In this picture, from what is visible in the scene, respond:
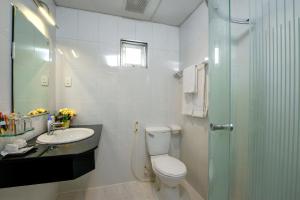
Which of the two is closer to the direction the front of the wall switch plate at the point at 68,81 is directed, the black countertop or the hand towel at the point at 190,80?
the black countertop

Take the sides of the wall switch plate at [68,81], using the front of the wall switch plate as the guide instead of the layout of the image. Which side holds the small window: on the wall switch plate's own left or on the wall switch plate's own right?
on the wall switch plate's own left

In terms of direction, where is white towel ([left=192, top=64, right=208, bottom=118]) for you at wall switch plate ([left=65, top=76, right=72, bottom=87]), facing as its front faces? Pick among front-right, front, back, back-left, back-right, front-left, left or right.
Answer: front-left

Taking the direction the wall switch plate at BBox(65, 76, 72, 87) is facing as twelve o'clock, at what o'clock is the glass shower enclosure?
The glass shower enclosure is roughly at 11 o'clock from the wall switch plate.

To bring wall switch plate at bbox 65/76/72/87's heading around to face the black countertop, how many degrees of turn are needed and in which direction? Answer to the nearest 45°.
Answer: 0° — it already faces it

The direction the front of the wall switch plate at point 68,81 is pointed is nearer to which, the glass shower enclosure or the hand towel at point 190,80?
the glass shower enclosure

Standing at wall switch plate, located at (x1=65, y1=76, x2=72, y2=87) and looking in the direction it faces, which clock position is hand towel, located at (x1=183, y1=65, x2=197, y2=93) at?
The hand towel is roughly at 10 o'clock from the wall switch plate.
